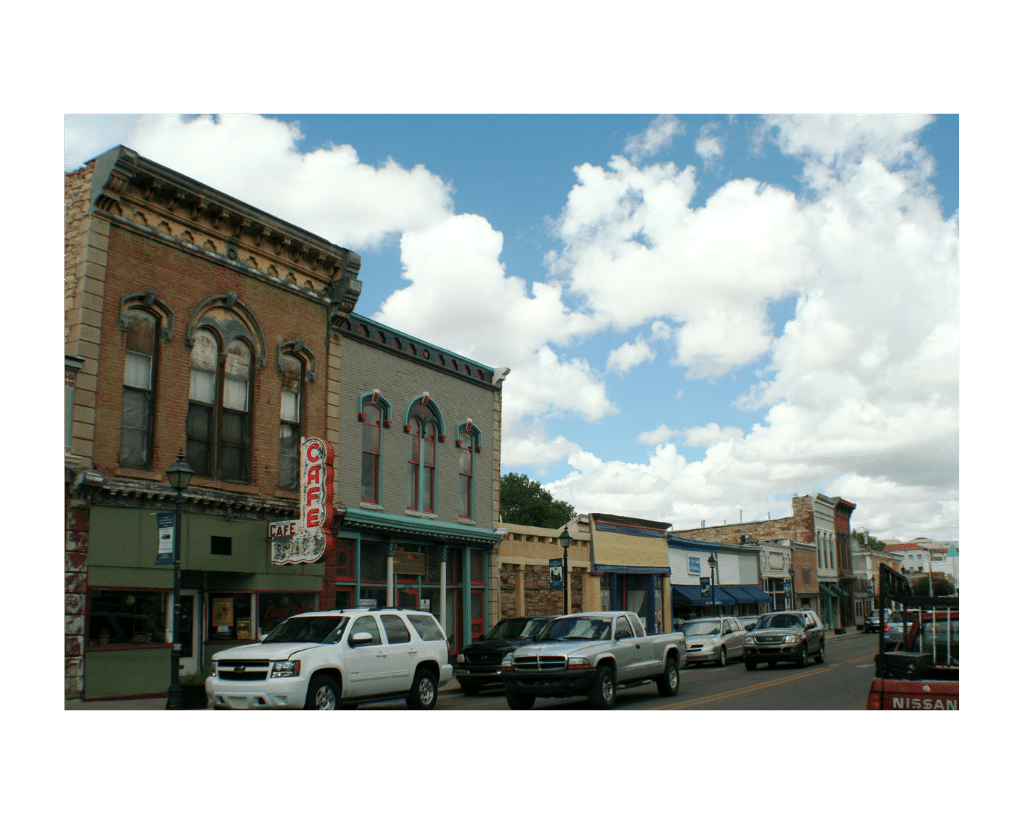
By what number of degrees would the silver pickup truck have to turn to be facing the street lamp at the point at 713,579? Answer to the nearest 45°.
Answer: approximately 135° to its right

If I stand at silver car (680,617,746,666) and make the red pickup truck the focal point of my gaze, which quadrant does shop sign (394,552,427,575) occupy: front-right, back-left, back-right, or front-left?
front-right

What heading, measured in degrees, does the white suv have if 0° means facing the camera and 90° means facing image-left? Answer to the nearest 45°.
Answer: approximately 45°

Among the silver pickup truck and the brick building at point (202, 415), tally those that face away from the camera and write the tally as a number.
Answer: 0

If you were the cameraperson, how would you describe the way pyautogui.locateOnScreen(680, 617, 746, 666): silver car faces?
facing the viewer and to the left of the viewer

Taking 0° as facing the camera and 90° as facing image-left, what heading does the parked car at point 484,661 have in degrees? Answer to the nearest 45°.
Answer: approximately 45°

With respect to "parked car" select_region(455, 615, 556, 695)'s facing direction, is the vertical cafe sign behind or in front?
in front

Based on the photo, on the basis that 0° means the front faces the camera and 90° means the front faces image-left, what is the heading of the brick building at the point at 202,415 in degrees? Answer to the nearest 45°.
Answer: approximately 315°

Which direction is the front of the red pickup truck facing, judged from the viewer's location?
facing away from the viewer

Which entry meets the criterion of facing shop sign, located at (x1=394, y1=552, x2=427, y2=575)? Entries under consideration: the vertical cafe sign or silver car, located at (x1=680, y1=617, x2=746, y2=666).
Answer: the silver car

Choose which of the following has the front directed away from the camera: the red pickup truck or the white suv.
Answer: the red pickup truck

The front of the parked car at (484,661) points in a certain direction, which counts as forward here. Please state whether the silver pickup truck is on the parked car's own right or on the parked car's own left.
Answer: on the parked car's own left

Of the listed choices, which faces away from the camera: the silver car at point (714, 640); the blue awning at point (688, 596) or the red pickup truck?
the red pickup truck
